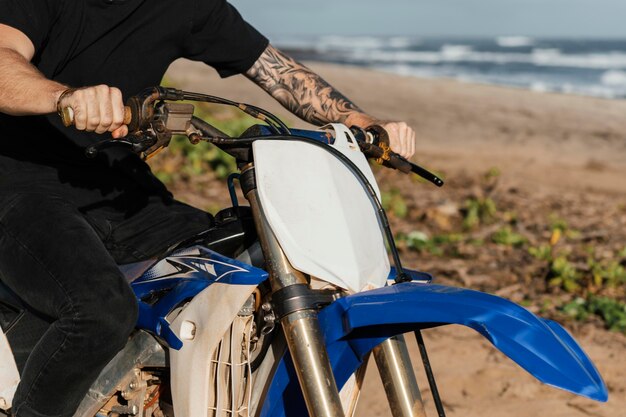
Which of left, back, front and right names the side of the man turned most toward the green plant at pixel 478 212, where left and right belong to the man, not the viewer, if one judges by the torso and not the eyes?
left

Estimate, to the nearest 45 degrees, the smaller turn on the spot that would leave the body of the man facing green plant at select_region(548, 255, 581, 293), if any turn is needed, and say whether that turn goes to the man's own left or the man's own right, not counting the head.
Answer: approximately 90° to the man's own left

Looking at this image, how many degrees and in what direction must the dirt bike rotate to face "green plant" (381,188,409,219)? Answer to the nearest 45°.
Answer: approximately 135° to its left

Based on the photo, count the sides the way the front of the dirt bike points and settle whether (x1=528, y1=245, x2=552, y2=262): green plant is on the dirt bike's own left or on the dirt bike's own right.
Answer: on the dirt bike's own left

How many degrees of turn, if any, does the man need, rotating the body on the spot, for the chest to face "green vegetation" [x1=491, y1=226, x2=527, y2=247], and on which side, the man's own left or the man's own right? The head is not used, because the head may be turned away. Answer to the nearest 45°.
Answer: approximately 90° to the man's own left

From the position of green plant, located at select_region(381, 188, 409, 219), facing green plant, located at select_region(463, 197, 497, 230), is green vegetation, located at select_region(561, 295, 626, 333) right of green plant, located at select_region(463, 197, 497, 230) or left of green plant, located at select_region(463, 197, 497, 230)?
right

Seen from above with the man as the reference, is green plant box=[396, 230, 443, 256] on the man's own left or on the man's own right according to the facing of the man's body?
on the man's own left

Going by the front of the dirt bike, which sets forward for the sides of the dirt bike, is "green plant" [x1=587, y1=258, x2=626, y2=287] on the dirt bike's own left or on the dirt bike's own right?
on the dirt bike's own left

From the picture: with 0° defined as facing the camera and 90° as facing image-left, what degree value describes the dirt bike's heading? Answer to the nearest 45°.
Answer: approximately 315°
